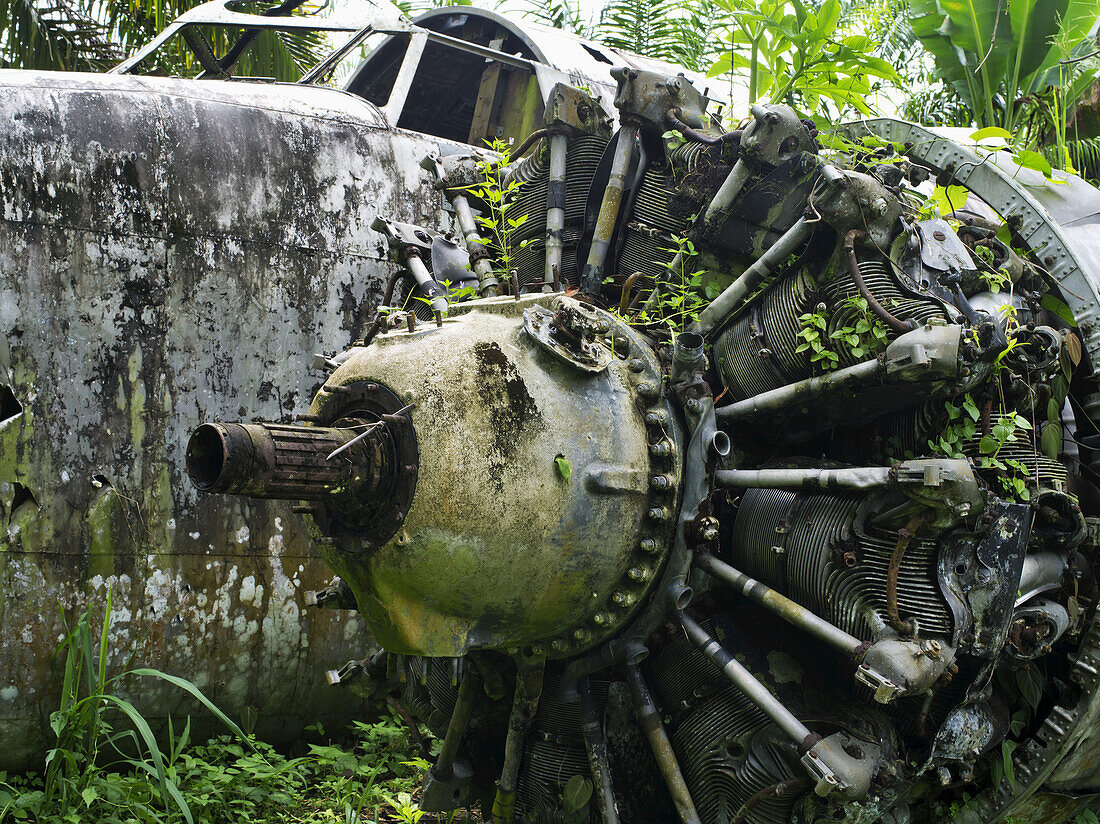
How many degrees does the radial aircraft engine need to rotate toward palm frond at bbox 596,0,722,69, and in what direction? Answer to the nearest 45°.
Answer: approximately 135° to its right

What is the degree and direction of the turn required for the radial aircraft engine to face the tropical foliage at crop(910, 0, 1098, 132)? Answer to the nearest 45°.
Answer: approximately 135° to its right

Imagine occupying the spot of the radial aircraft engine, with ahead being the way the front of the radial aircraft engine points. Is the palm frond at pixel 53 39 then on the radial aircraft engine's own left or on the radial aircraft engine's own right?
on the radial aircraft engine's own right

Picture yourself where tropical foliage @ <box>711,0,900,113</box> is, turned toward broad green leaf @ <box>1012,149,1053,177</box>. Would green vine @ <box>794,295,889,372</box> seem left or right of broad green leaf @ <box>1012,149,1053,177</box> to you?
right

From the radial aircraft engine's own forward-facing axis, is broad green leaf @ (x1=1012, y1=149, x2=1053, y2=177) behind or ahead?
behind

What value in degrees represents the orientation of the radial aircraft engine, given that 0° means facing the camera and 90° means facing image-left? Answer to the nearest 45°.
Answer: approximately 45°
